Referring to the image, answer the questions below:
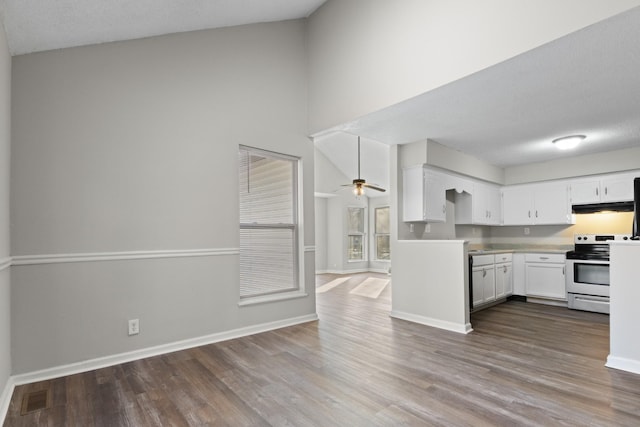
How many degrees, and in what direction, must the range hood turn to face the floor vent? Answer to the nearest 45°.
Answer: approximately 45° to its right

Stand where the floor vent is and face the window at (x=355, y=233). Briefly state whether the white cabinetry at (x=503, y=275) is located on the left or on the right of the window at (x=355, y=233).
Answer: right

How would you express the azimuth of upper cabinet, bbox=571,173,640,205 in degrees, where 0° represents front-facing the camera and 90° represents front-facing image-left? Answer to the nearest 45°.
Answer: approximately 0°

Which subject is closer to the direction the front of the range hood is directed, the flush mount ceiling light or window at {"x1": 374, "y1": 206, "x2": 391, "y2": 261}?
the flush mount ceiling light

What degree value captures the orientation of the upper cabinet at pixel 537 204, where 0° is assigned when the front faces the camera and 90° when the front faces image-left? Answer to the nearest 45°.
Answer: approximately 0°

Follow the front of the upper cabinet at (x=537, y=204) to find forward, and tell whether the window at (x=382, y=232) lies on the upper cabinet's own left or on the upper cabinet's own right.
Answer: on the upper cabinet's own right

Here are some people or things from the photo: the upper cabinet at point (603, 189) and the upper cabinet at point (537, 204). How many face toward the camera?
2

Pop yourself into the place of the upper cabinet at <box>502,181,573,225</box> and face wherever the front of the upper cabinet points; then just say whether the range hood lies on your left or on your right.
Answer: on your left

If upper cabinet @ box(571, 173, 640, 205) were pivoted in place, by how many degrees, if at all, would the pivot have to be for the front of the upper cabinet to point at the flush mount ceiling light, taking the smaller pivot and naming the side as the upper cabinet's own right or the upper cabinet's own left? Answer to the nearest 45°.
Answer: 0° — it already faces it
